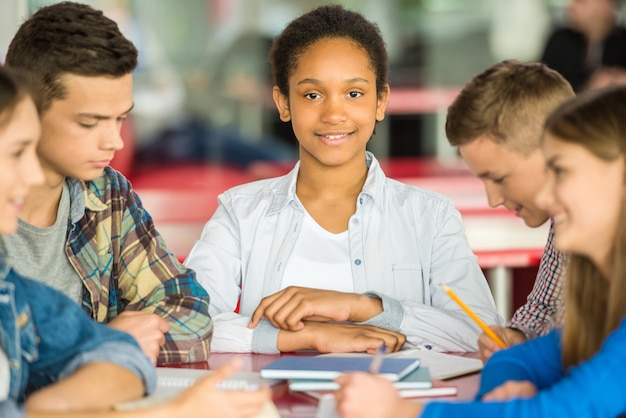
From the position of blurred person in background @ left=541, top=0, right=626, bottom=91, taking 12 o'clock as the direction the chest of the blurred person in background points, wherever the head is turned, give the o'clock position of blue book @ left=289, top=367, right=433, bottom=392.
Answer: The blue book is roughly at 12 o'clock from the blurred person in background.

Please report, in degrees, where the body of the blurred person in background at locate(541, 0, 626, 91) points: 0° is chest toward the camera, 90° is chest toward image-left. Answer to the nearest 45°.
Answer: approximately 0°

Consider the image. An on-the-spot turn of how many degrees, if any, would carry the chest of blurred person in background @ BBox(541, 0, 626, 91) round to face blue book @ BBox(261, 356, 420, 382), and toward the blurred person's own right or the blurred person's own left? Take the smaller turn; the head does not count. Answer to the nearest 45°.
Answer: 0° — they already face it

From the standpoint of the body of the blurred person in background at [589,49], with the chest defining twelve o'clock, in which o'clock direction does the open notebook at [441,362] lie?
The open notebook is roughly at 12 o'clock from the blurred person in background.
